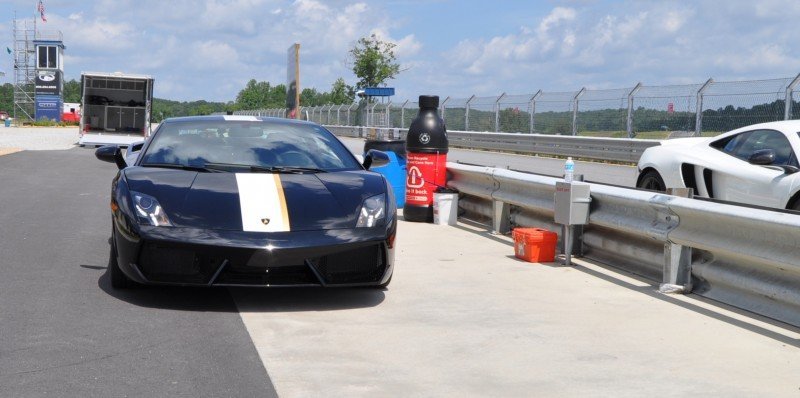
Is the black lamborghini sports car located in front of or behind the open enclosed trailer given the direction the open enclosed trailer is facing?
behind

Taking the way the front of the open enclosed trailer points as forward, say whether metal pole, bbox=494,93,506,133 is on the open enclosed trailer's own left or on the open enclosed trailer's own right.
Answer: on the open enclosed trailer's own right

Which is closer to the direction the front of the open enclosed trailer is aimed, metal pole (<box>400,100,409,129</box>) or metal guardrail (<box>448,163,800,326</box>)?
the metal pole

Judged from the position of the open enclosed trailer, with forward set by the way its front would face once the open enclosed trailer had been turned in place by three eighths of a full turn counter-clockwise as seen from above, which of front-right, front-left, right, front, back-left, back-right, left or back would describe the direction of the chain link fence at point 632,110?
left

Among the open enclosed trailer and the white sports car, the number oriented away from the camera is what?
1

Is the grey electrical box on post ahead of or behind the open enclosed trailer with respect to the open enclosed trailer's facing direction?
behind

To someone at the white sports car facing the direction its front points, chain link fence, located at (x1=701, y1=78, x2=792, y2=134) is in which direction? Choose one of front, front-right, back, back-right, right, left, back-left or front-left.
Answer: back-left

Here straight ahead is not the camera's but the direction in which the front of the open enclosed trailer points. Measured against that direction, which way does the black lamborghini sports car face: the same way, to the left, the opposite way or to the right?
the opposite way

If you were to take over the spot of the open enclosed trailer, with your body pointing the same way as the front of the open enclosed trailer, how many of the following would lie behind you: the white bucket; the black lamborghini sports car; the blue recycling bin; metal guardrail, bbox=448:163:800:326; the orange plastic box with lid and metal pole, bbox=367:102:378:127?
5

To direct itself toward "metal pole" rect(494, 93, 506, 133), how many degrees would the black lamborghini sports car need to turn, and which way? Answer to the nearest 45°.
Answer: approximately 180°

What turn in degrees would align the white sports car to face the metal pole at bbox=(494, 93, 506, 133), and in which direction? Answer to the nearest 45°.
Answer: approximately 135° to its left

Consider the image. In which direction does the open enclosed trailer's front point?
away from the camera

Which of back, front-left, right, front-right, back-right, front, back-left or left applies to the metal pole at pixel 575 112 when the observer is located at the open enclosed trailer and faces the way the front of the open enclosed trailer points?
back-right
